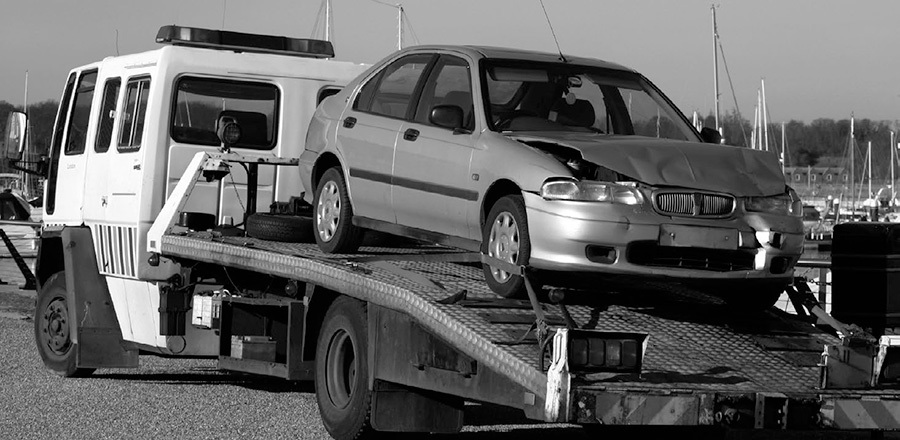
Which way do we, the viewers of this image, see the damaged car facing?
facing the viewer and to the right of the viewer

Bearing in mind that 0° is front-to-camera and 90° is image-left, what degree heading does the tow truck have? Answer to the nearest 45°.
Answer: approximately 135°

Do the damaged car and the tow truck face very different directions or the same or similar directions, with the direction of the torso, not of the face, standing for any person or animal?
very different directions
